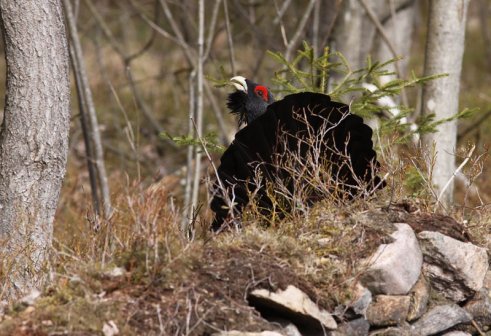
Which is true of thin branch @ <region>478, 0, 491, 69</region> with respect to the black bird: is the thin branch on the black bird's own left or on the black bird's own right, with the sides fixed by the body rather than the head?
on the black bird's own right

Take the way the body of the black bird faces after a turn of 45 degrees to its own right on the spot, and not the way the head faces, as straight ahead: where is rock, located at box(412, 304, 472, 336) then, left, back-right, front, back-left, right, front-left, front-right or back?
back-right

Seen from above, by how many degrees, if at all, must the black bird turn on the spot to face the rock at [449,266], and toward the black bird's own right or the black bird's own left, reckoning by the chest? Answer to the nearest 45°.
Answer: approximately 180°

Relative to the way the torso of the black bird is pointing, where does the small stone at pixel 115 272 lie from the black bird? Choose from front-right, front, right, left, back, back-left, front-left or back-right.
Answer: left

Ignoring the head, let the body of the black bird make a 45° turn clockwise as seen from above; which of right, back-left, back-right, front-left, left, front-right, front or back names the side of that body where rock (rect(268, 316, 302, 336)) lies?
back

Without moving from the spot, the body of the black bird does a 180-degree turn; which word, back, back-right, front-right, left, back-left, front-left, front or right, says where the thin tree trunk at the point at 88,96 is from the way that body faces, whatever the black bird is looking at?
back

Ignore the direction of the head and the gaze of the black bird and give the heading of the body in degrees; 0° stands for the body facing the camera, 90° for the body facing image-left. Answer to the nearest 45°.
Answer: approximately 135°

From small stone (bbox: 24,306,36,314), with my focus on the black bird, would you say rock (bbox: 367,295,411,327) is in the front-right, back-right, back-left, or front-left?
front-right

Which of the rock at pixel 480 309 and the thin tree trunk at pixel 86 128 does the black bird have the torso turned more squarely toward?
the thin tree trunk

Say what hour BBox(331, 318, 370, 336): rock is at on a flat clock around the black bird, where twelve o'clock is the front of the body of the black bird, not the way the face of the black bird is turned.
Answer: The rock is roughly at 7 o'clock from the black bird.

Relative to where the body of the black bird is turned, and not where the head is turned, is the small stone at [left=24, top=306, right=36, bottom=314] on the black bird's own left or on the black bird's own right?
on the black bird's own left
